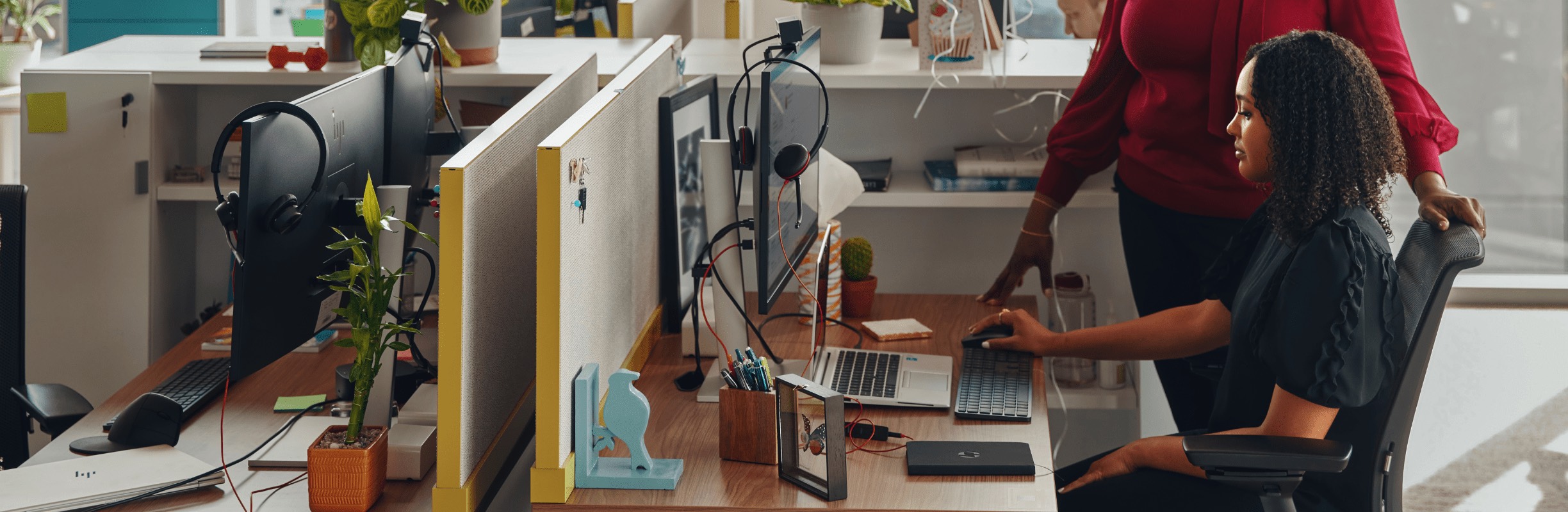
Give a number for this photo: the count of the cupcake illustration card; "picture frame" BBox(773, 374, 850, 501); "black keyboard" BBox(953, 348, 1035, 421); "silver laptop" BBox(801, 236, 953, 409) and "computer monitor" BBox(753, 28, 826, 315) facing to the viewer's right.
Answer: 3

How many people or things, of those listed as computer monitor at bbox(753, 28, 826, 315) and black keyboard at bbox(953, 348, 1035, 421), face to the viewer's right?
2

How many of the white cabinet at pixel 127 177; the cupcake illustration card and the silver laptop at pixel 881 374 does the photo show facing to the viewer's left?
0

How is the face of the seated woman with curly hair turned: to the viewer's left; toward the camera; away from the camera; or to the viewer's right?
to the viewer's left

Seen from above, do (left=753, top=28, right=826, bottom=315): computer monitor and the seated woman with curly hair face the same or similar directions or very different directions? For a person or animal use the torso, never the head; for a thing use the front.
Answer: very different directions

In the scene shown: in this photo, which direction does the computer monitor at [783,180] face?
to the viewer's right

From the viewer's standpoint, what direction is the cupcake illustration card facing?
toward the camera

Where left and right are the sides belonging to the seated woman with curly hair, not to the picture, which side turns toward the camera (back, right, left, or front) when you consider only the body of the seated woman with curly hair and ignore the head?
left
